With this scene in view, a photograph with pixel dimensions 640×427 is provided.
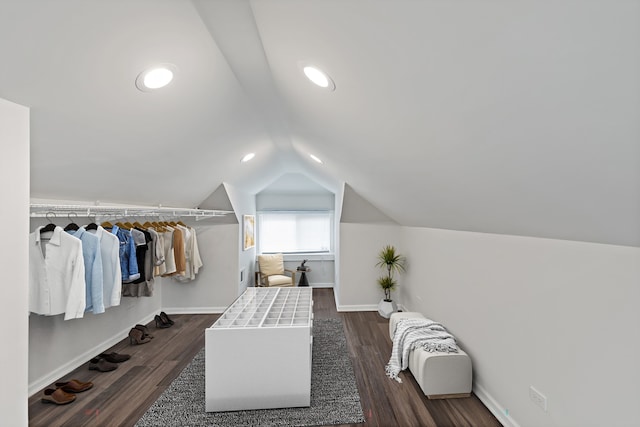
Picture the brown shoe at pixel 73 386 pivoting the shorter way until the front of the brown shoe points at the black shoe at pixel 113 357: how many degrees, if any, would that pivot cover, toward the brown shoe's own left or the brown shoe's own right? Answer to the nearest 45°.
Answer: approximately 45° to the brown shoe's own left

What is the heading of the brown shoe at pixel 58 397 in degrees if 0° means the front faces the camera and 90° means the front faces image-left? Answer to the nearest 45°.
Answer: approximately 270°

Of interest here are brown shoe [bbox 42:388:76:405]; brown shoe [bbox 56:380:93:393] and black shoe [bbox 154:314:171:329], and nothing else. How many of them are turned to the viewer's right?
3

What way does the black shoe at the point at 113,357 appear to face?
to the viewer's right

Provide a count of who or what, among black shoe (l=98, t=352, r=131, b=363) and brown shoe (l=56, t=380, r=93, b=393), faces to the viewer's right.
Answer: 2

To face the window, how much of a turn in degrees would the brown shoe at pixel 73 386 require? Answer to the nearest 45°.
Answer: approximately 45° to its left

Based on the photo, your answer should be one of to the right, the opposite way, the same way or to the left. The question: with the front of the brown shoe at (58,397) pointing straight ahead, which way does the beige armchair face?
to the right

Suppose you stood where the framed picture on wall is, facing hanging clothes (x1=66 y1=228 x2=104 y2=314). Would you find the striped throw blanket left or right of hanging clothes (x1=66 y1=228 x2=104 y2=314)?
left

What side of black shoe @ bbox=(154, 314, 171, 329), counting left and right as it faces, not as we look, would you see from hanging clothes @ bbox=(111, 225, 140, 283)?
right

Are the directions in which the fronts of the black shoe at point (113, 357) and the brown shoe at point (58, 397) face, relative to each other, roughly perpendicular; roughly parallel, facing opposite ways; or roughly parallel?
roughly parallel

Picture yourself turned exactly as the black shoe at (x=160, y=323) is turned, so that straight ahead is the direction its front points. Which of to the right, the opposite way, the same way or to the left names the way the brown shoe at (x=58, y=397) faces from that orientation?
the same way

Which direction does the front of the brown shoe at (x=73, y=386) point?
to the viewer's right

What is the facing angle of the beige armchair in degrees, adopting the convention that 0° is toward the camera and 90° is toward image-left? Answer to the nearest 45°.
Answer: approximately 315°

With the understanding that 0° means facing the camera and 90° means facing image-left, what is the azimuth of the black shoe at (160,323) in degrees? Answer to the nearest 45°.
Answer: approximately 270°

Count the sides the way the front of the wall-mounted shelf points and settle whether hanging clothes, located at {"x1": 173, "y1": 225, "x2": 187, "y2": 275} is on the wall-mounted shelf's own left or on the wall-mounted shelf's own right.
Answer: on the wall-mounted shelf's own left
